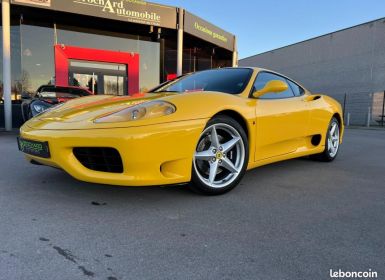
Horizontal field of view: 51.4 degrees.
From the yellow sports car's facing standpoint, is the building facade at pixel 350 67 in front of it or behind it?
behind
